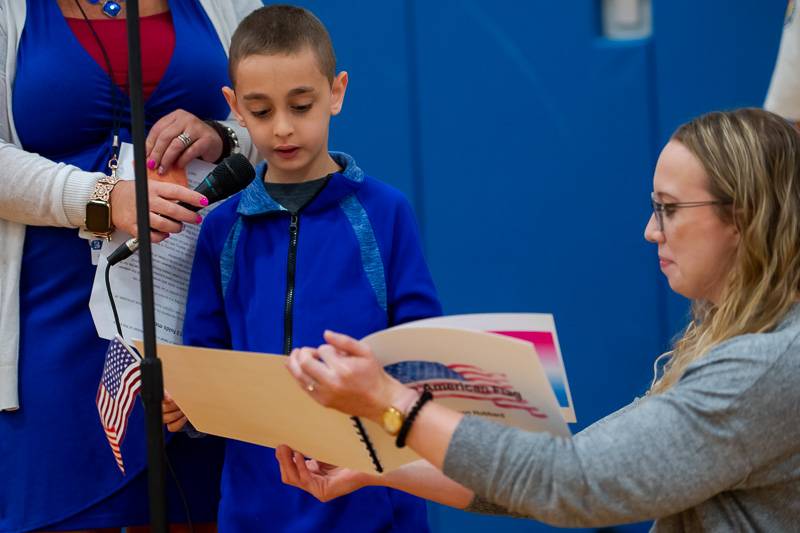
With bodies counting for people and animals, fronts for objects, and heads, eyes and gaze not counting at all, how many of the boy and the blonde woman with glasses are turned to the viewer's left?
1

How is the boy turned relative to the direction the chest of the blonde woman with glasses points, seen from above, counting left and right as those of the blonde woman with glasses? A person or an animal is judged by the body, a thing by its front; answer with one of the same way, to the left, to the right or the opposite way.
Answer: to the left

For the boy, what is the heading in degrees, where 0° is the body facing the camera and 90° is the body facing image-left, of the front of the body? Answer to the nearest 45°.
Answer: approximately 0°

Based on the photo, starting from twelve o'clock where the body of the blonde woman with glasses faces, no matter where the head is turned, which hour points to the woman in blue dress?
The woman in blue dress is roughly at 1 o'clock from the blonde woman with glasses.

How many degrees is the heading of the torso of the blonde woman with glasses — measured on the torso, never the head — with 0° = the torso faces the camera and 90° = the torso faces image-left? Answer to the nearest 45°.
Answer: approximately 90°

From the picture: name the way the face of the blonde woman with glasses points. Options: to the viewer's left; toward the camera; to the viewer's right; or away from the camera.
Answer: to the viewer's left

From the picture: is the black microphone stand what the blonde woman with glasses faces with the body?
yes

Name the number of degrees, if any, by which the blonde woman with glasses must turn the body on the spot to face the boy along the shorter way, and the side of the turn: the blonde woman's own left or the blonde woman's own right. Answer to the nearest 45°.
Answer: approximately 45° to the blonde woman's own right
